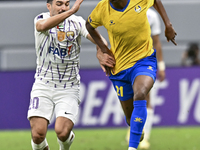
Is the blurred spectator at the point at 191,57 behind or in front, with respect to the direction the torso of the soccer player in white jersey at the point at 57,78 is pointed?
behind

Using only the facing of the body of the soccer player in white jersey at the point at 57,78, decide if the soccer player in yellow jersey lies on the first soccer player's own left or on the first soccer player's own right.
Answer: on the first soccer player's own left

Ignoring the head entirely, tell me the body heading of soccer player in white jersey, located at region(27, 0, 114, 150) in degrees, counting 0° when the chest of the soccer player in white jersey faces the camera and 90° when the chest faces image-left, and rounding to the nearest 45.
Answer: approximately 0°

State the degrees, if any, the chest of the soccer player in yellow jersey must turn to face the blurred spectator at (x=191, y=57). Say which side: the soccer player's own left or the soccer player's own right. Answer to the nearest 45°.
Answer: approximately 180°

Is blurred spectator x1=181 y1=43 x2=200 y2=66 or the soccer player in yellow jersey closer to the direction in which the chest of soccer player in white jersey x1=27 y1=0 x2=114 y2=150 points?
the soccer player in yellow jersey
